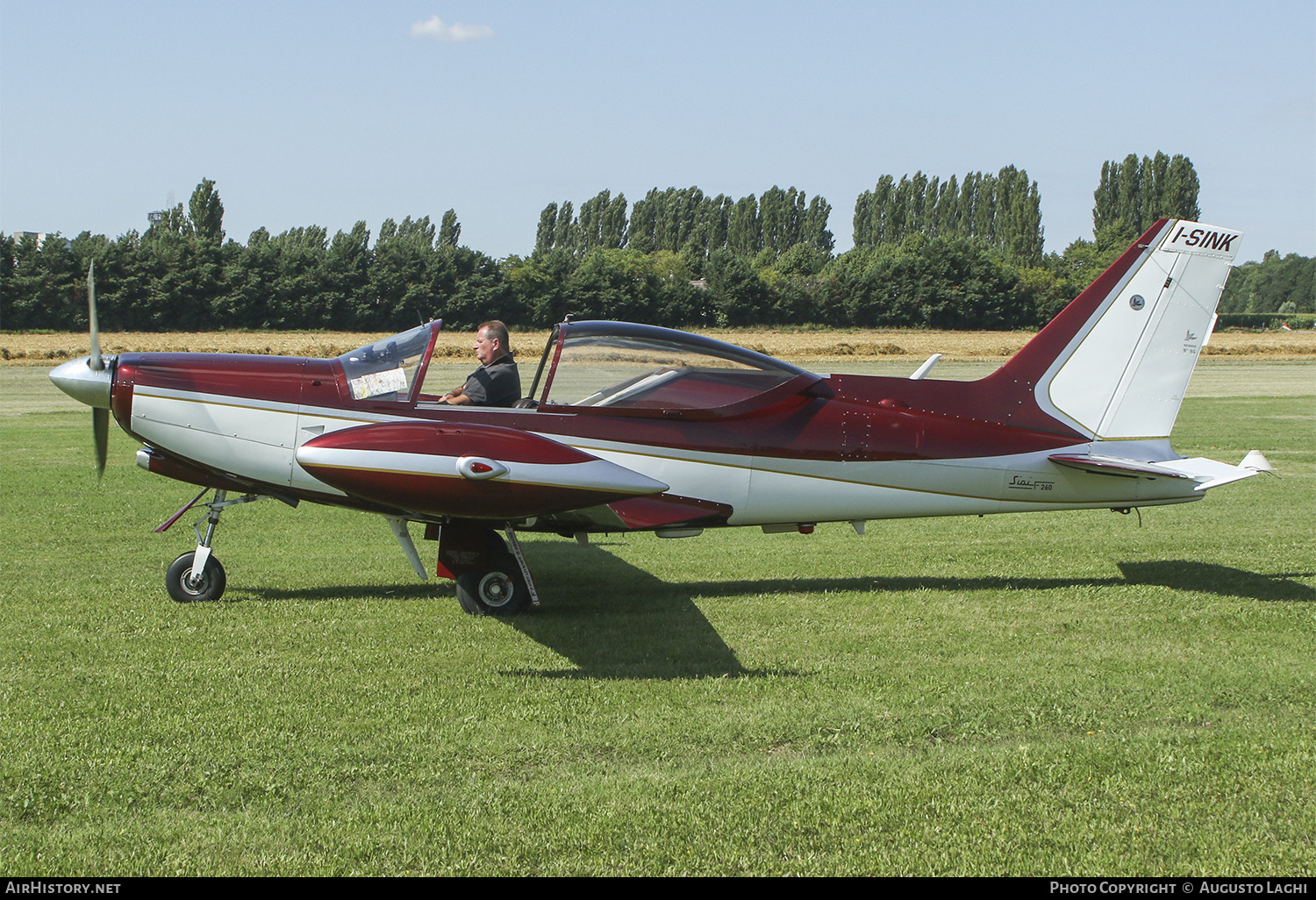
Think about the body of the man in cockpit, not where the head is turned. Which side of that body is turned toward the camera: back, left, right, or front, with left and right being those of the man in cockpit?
left

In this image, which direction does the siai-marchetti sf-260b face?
to the viewer's left

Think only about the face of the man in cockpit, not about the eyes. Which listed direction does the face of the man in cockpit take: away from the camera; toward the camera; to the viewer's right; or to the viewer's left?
to the viewer's left
